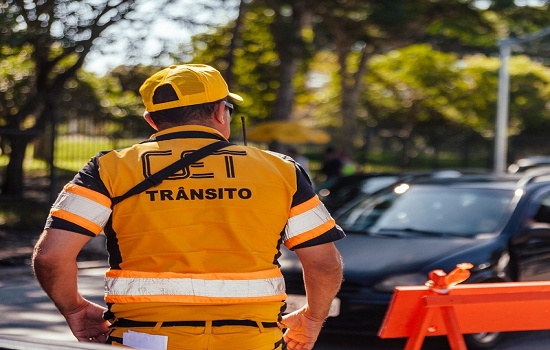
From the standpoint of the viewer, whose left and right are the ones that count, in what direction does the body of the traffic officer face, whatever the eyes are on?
facing away from the viewer

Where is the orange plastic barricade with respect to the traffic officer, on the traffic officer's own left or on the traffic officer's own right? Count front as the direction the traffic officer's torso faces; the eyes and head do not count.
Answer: on the traffic officer's own right

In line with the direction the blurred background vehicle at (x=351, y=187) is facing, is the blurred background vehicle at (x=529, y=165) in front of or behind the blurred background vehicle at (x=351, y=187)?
behind

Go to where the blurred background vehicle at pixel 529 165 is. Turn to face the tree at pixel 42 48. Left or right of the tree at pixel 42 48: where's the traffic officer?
left

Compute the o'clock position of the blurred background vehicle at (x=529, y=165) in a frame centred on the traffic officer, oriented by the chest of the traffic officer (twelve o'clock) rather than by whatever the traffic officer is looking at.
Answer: The blurred background vehicle is roughly at 1 o'clock from the traffic officer.

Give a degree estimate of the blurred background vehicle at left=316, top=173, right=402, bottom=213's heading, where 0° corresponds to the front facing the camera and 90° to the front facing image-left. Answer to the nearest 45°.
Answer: approximately 45°

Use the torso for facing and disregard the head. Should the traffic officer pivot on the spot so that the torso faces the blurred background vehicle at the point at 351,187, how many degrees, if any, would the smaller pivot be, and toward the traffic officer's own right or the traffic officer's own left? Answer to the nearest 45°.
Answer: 0° — they already face it

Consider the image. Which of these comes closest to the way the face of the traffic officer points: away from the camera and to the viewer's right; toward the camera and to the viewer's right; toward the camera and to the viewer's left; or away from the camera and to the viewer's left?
away from the camera and to the viewer's right
